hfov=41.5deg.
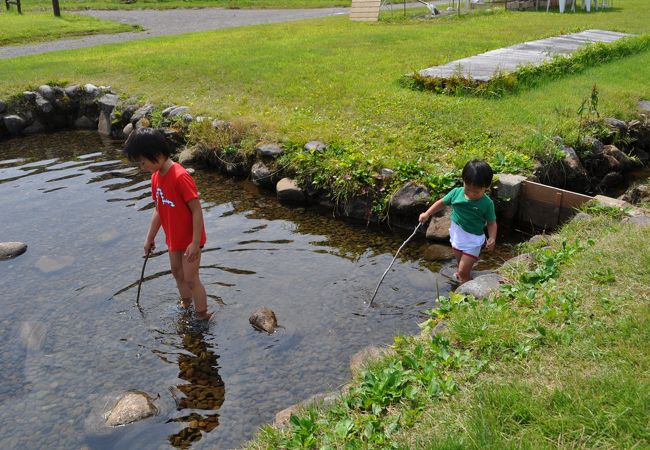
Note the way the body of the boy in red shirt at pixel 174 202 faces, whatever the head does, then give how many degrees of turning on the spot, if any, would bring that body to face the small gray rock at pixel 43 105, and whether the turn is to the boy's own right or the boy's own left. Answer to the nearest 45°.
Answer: approximately 135° to the boy's own right

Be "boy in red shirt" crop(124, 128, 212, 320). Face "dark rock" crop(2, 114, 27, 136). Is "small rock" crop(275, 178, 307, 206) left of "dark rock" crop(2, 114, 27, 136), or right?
right

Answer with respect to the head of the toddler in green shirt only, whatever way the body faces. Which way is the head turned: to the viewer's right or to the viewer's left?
to the viewer's left

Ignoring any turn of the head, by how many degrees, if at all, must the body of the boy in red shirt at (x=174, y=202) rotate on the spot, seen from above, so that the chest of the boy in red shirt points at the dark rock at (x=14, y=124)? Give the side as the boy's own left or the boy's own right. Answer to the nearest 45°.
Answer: approximately 135° to the boy's own right

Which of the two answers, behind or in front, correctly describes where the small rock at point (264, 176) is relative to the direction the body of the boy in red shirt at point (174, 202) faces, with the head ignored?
behind
